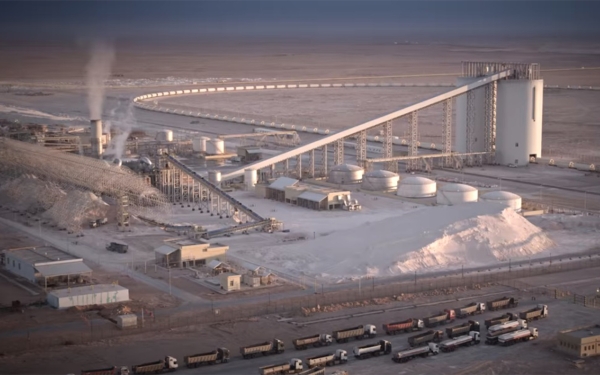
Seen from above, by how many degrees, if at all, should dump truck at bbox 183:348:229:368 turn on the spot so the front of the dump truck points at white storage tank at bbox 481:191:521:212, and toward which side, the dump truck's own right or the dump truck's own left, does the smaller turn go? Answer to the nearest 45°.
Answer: approximately 45° to the dump truck's own left

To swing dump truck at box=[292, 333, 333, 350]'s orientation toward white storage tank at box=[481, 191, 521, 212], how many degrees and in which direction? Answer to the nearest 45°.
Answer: approximately 45° to its left

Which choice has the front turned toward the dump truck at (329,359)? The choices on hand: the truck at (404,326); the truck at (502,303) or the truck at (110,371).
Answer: the truck at (110,371)

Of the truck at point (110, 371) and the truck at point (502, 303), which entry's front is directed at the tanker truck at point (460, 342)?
the truck at point (110, 371)

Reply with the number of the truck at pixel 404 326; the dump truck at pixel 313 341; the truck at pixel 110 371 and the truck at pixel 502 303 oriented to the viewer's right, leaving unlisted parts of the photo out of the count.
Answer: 4

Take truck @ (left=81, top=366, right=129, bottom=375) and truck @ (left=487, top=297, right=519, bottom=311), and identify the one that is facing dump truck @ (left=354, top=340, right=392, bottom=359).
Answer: truck @ (left=81, top=366, right=129, bottom=375)

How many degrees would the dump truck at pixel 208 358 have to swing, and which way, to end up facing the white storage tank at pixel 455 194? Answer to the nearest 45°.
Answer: approximately 45° to its left

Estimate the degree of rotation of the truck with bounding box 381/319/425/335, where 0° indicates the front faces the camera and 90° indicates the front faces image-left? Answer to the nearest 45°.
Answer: approximately 270°

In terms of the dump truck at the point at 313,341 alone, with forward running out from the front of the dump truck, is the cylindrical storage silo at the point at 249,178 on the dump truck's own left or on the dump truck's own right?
on the dump truck's own left

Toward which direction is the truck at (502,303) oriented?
to the viewer's right

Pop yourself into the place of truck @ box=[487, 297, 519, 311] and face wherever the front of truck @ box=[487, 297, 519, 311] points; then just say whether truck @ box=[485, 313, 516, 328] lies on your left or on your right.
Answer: on your right

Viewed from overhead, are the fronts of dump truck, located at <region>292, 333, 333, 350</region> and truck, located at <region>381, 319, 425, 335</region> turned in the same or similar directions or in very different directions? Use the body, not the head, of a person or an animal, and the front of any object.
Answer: same or similar directions

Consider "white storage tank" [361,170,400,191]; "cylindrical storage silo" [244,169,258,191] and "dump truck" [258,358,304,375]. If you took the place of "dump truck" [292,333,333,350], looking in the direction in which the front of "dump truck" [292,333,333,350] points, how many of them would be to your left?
2

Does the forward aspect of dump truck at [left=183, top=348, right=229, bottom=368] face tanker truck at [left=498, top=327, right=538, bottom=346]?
yes

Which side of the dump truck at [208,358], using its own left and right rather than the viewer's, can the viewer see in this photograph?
right

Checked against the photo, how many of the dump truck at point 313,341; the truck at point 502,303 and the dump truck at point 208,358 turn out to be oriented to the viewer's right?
3

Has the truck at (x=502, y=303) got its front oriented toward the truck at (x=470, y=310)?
no

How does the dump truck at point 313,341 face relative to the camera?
to the viewer's right

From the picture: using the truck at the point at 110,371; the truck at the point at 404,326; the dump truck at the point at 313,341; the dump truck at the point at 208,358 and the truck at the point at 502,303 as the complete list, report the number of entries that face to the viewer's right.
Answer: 5

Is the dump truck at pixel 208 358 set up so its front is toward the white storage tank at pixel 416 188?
no
